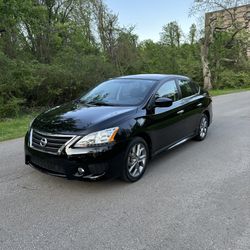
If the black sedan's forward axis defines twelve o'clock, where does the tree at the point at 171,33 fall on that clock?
The tree is roughly at 5 o'clock from the black sedan.

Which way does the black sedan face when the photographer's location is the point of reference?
facing the viewer and to the left of the viewer

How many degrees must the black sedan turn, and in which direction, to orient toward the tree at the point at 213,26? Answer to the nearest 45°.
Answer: approximately 180°

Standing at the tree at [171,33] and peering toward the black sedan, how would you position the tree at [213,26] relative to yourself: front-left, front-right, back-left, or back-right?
front-left

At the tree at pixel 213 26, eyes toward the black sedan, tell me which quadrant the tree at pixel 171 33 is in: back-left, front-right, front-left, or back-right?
back-right

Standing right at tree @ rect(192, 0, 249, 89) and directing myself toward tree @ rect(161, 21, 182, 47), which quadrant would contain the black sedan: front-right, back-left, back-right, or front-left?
back-left
